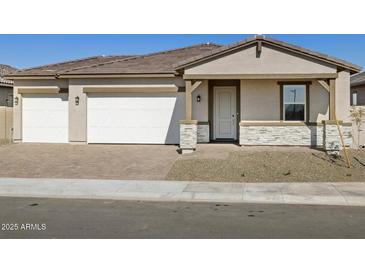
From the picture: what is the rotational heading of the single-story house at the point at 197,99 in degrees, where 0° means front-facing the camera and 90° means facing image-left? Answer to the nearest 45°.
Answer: approximately 0°
